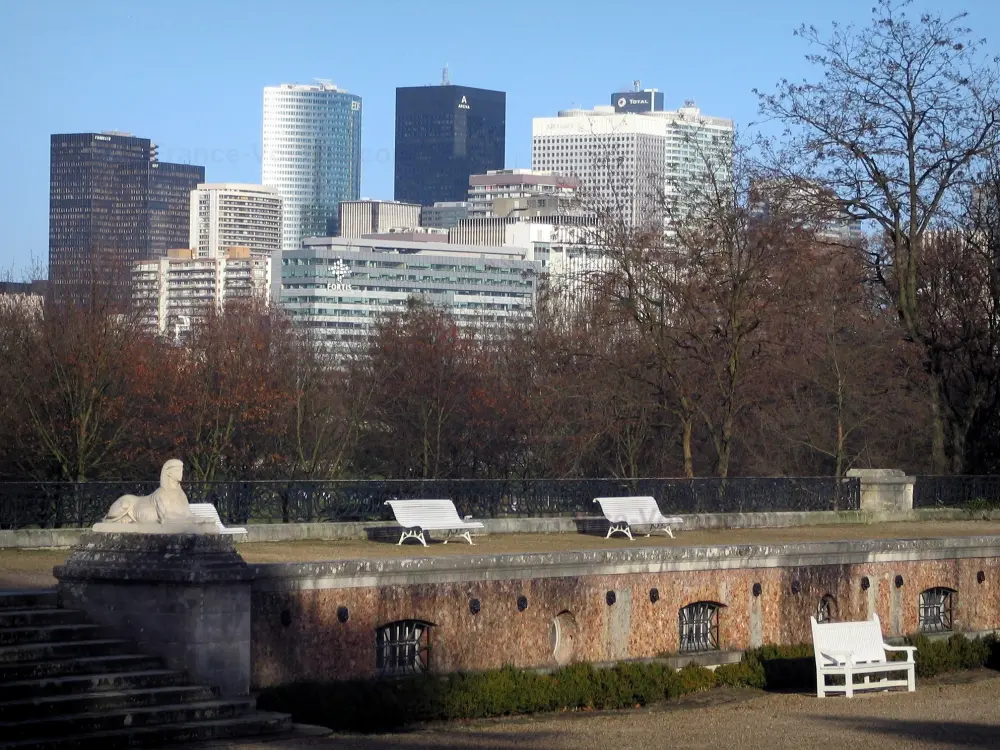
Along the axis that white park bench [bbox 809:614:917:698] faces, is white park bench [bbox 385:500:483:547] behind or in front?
behind

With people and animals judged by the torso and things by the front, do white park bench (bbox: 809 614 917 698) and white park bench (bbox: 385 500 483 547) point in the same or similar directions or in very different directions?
same or similar directions

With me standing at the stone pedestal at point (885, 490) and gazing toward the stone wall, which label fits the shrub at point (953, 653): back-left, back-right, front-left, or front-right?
front-left

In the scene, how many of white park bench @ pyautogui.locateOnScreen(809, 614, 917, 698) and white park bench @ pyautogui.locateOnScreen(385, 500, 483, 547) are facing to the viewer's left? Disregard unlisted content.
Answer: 0

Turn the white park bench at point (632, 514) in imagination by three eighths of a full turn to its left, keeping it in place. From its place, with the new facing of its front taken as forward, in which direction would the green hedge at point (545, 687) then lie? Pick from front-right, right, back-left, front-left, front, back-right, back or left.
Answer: back

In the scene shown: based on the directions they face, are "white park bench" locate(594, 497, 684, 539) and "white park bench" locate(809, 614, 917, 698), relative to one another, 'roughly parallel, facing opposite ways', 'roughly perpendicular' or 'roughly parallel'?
roughly parallel

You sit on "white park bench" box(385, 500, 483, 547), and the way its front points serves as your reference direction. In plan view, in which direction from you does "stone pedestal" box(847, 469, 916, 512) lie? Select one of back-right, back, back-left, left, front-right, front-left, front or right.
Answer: left

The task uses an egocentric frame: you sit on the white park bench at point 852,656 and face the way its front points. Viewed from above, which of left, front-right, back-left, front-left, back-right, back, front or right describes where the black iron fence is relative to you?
back-left

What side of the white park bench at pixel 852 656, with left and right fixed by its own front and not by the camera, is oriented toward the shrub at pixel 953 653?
left

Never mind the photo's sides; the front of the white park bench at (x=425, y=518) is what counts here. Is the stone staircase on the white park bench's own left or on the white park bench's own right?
on the white park bench's own right

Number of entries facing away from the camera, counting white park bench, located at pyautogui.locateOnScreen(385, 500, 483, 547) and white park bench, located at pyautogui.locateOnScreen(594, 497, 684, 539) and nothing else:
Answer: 0

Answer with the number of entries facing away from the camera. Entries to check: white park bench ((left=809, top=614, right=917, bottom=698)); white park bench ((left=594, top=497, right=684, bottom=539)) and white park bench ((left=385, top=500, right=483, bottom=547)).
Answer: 0

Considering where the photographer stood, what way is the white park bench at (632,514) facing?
facing the viewer and to the right of the viewer

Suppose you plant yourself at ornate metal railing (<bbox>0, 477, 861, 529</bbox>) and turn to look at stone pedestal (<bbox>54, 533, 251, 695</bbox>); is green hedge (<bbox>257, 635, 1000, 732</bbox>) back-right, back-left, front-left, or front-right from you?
front-left

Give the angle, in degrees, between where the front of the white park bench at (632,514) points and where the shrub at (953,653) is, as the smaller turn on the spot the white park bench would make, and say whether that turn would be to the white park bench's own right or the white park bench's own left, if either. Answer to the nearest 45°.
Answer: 0° — it already faces it

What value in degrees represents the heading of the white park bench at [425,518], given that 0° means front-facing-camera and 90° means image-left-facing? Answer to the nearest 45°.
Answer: approximately 315°

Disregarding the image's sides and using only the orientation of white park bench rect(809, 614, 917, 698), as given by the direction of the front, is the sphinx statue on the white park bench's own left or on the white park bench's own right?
on the white park bench's own right

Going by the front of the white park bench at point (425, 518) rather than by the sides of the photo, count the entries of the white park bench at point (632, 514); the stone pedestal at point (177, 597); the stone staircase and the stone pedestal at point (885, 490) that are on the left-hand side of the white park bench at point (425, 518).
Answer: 2

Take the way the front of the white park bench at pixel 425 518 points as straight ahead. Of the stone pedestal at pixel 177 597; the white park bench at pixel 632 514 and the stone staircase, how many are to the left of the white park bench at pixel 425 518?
1
